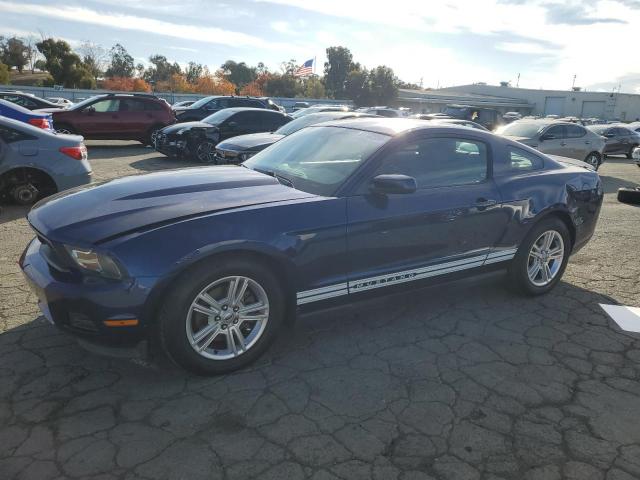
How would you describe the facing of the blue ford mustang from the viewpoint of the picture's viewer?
facing the viewer and to the left of the viewer

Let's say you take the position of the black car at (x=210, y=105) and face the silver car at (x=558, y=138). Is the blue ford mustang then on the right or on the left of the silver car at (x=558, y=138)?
right

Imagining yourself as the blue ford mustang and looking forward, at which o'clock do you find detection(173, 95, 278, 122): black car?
The black car is roughly at 4 o'clock from the blue ford mustang.

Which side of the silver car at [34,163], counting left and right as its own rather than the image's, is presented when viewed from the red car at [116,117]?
right

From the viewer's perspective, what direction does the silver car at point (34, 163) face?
to the viewer's left

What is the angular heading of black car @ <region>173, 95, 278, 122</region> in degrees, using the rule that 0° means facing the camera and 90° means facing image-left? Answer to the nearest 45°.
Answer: approximately 45°

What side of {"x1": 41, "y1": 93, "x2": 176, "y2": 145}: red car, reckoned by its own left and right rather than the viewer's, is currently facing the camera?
left

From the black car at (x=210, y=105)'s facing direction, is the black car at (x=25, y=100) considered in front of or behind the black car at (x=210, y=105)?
in front

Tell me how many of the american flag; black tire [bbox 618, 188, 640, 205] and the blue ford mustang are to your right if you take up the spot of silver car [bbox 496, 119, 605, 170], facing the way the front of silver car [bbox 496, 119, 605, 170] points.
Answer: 1

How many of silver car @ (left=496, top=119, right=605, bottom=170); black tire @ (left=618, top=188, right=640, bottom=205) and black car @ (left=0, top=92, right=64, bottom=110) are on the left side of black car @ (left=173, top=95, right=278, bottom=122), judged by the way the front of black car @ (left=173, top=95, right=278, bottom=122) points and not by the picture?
2

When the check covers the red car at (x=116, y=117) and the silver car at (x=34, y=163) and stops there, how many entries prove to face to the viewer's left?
2

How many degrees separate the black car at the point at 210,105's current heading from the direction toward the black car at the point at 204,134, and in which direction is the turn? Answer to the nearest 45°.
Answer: approximately 45° to its left

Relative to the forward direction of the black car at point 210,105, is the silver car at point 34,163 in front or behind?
in front

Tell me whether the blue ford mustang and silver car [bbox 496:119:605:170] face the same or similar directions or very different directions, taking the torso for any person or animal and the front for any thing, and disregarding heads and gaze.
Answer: same or similar directions

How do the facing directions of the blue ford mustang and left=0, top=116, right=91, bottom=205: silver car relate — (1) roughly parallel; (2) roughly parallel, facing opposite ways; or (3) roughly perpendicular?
roughly parallel
